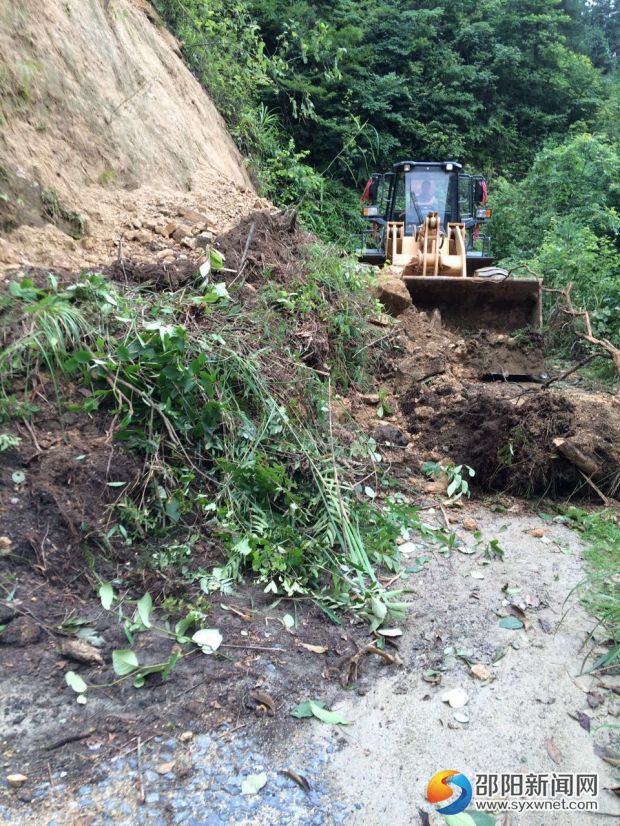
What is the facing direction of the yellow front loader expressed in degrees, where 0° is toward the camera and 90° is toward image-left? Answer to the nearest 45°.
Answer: approximately 0°

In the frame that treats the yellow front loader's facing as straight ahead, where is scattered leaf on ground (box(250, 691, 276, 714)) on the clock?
The scattered leaf on ground is roughly at 12 o'clock from the yellow front loader.

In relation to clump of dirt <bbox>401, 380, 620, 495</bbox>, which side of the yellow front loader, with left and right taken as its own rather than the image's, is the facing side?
front

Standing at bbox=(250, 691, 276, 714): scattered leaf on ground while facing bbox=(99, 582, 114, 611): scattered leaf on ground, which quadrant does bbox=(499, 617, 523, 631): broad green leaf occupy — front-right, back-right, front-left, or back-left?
back-right

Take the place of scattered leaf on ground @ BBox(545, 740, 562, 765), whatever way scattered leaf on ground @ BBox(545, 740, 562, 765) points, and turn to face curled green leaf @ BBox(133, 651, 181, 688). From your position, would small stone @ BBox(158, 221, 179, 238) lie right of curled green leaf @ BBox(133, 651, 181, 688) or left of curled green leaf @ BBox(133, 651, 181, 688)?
right

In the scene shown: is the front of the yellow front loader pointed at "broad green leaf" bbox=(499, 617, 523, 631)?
yes

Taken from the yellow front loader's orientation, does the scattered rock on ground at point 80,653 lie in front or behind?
in front

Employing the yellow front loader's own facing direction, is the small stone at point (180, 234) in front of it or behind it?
in front

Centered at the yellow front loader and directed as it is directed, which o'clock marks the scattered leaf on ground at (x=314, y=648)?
The scattered leaf on ground is roughly at 12 o'clock from the yellow front loader.

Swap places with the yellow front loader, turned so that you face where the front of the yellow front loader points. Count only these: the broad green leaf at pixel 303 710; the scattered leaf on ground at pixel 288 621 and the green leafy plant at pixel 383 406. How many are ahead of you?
3

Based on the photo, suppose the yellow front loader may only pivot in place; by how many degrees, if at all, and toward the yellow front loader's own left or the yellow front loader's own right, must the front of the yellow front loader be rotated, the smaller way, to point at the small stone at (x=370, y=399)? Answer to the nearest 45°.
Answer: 0° — it already faces it

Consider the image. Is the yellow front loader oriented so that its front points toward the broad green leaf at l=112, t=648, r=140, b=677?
yes
